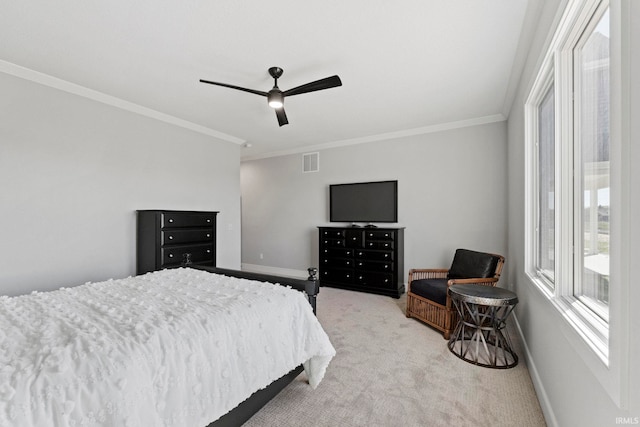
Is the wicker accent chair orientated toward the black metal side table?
no

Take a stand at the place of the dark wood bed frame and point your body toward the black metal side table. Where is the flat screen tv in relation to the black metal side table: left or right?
left

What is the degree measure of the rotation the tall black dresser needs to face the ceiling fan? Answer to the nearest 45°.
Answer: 0° — it already faces it

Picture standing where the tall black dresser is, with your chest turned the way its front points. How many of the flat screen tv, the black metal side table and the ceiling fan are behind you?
0

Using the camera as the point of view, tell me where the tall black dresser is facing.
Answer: facing the viewer and to the right of the viewer

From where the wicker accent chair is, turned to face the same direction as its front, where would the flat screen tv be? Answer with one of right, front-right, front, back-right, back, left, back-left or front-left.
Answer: right

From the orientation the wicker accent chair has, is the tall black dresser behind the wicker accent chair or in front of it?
in front

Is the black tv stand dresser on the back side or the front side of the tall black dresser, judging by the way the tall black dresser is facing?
on the front side

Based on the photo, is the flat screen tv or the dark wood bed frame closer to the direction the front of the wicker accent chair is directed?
the dark wood bed frame

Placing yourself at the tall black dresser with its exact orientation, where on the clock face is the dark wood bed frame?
The dark wood bed frame is roughly at 1 o'clock from the tall black dresser.

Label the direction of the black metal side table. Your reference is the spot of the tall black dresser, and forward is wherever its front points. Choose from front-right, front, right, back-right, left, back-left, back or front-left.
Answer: front

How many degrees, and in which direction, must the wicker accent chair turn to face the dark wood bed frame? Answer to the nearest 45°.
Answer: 0° — it already faces it

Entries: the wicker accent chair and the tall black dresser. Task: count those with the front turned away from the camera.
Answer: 0

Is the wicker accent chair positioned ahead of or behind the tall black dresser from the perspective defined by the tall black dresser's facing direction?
ahead
